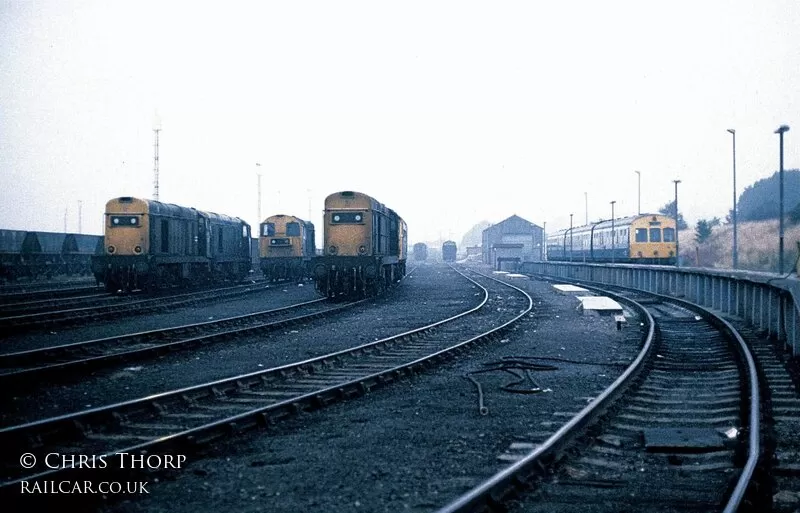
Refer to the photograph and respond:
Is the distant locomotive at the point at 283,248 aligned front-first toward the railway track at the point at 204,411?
yes

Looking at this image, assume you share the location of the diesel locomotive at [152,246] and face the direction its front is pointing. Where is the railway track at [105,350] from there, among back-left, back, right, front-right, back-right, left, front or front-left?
front-left

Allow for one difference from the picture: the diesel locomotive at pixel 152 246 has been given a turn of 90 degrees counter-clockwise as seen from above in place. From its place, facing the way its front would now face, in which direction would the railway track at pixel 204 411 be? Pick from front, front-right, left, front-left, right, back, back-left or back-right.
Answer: front-right

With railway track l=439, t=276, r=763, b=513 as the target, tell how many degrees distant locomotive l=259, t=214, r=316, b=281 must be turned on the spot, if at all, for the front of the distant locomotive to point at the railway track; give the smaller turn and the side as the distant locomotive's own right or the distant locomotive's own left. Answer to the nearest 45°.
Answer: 0° — it already faces it

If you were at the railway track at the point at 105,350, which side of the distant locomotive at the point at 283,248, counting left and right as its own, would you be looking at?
front

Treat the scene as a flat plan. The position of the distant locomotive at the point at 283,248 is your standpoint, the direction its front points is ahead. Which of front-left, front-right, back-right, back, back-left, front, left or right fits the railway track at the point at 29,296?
front-right

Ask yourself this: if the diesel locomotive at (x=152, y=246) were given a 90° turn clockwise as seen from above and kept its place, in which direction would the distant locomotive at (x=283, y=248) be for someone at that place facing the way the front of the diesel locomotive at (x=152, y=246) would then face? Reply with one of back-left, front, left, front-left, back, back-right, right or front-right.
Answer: right

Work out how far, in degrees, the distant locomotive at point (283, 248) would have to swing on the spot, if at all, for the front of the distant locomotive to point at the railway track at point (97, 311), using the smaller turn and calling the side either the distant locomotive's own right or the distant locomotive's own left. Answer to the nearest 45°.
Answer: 0° — it already faces it

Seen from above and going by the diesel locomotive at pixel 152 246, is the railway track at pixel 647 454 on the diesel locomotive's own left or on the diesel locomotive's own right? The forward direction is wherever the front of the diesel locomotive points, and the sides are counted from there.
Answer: on the diesel locomotive's own left

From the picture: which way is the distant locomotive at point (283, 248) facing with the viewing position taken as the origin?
facing the viewer

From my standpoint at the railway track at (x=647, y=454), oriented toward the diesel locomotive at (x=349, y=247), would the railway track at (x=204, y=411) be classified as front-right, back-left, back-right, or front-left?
front-left

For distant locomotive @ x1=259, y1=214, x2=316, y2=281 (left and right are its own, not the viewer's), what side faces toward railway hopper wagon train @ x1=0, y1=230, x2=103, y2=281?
right

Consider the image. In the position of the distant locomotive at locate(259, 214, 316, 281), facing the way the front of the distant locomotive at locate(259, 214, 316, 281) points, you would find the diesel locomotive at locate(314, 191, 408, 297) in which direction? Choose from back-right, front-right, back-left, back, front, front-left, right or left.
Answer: front
